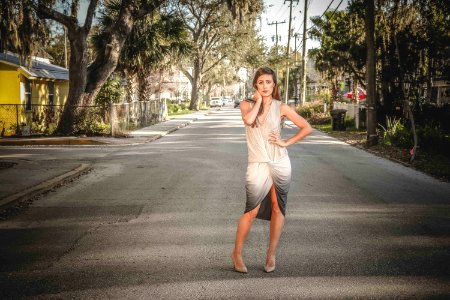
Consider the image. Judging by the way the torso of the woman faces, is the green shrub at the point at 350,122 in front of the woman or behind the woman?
behind

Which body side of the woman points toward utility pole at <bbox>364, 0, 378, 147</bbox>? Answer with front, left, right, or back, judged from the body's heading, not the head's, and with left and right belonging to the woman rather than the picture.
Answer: back

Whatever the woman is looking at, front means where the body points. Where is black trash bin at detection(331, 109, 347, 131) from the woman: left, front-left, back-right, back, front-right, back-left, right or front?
back

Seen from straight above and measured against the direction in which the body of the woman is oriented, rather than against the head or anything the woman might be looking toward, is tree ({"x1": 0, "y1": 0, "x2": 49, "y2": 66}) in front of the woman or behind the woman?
behind

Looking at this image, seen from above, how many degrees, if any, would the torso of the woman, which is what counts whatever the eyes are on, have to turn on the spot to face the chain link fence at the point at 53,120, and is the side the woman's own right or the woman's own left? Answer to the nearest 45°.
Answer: approximately 135° to the woman's own right

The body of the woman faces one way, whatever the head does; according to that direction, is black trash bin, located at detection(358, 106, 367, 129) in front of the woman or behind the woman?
behind

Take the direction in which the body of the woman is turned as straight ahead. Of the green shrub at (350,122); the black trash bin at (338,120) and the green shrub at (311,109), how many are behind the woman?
3

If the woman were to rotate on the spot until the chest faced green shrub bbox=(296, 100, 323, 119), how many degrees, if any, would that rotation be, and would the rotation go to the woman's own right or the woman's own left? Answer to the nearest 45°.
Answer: approximately 180°

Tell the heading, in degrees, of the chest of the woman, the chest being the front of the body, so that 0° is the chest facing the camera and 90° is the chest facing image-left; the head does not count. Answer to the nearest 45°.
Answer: approximately 0°

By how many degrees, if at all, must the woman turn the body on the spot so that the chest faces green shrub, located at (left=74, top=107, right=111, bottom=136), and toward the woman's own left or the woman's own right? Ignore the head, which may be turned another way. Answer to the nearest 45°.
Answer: approximately 135° to the woman's own right

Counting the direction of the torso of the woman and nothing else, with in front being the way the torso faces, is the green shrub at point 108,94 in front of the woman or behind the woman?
behind

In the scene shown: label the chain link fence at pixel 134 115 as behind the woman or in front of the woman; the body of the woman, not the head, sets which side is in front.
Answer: behind
